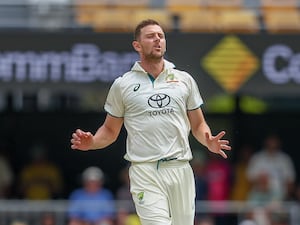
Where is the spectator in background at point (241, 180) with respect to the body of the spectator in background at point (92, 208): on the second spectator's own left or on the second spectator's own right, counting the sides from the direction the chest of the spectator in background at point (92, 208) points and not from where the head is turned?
on the second spectator's own left

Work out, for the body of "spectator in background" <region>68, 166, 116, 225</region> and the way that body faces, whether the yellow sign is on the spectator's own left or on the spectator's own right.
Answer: on the spectator's own left

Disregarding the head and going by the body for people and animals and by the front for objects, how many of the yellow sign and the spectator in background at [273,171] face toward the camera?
2

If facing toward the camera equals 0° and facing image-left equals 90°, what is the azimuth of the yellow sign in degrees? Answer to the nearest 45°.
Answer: approximately 0°

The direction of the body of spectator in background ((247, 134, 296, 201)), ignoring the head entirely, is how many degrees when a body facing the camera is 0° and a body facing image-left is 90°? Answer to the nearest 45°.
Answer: approximately 0°

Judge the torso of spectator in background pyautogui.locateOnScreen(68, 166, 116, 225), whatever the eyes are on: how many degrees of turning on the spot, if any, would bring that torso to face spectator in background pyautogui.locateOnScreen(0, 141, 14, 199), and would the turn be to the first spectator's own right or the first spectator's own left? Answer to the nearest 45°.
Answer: approximately 135° to the first spectator's own right

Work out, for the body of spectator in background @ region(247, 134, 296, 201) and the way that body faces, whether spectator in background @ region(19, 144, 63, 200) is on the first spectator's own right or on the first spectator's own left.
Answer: on the first spectator's own right
